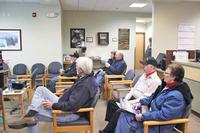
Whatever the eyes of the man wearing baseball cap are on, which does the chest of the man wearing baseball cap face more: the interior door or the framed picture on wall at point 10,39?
the framed picture on wall

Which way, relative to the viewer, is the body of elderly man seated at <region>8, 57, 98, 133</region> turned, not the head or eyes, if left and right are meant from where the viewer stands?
facing to the left of the viewer

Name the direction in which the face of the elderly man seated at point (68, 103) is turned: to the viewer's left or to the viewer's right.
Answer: to the viewer's left

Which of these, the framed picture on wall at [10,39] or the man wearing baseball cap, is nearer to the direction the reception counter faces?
the man wearing baseball cap

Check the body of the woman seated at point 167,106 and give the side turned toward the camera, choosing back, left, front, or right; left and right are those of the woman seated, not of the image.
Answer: left

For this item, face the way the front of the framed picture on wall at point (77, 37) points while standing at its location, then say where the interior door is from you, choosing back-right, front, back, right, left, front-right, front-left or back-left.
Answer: back-left

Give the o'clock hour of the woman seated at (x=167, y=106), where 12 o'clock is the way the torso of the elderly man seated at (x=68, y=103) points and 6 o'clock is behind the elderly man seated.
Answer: The woman seated is roughly at 7 o'clock from the elderly man seated.

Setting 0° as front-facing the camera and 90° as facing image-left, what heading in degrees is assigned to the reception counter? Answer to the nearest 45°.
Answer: approximately 45°

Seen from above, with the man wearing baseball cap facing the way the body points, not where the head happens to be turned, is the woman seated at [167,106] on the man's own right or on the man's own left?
on the man's own left

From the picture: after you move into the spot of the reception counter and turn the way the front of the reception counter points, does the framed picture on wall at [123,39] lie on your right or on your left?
on your right

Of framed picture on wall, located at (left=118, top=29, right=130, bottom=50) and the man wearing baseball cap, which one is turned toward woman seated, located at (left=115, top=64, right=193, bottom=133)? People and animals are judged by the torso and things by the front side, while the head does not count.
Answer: the framed picture on wall
